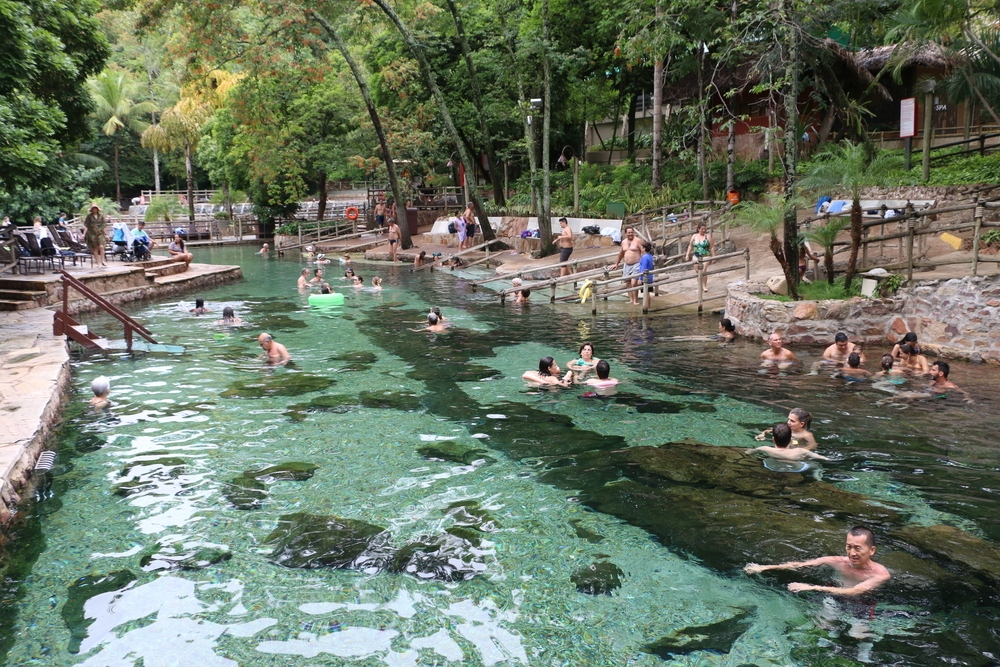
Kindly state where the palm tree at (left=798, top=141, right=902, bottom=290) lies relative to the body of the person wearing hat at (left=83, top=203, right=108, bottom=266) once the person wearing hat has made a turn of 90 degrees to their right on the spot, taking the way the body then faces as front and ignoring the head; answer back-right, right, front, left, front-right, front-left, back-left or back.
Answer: back-left

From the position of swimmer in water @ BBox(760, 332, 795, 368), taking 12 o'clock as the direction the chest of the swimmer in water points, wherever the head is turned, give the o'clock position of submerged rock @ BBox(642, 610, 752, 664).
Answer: The submerged rock is roughly at 12 o'clock from the swimmer in water.

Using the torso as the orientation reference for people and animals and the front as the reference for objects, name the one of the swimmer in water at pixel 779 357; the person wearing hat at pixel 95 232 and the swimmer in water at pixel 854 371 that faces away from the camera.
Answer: the swimmer in water at pixel 854 371

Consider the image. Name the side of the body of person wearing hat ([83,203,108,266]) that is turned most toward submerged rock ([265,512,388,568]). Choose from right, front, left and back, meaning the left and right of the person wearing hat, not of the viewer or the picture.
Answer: front

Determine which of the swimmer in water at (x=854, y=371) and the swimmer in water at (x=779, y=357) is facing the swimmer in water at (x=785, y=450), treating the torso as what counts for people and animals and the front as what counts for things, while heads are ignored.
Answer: the swimmer in water at (x=779, y=357)

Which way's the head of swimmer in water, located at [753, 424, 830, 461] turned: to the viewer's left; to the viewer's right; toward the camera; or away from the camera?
away from the camera

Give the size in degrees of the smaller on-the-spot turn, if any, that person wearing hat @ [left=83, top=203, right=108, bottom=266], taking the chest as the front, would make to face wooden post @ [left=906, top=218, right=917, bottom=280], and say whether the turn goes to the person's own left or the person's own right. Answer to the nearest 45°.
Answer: approximately 45° to the person's own left

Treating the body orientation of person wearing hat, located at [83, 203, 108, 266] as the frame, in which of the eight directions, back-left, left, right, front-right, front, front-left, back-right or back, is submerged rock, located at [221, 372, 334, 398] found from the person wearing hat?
front

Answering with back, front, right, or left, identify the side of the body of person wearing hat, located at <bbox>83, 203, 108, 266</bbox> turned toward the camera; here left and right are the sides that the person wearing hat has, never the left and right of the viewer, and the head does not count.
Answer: front

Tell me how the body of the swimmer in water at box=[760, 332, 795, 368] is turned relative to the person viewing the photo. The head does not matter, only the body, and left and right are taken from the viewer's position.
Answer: facing the viewer

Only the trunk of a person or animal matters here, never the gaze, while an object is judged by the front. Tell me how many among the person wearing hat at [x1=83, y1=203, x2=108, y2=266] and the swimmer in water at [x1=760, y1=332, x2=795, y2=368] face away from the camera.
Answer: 0

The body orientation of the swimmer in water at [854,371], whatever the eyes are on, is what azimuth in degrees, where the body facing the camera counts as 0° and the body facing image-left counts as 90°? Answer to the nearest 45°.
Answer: approximately 180°
